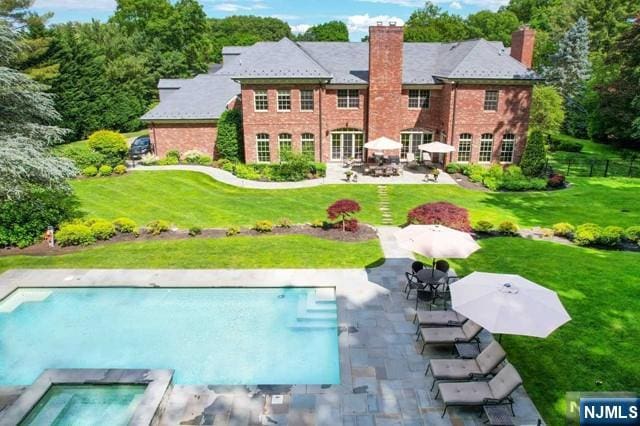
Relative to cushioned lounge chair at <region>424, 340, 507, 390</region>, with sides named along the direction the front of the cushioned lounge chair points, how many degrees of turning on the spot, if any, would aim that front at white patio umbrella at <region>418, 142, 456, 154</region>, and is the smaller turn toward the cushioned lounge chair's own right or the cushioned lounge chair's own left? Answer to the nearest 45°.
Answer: approximately 90° to the cushioned lounge chair's own right

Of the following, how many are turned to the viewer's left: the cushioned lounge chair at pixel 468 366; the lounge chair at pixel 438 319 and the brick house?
2

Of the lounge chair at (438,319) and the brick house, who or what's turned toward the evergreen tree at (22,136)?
the lounge chair

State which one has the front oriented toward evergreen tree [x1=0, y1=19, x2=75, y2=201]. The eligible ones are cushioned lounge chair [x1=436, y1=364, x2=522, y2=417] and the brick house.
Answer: the cushioned lounge chair

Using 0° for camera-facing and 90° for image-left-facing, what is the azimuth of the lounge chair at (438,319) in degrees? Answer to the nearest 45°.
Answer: approximately 90°

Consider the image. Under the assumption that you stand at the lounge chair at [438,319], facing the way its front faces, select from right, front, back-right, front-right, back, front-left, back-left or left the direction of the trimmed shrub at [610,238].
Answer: back-right

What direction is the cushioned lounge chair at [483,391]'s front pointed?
to the viewer's left

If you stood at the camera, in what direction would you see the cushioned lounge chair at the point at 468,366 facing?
facing to the left of the viewer

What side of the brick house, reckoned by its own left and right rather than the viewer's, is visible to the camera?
back

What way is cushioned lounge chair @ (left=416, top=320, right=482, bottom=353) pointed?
to the viewer's left

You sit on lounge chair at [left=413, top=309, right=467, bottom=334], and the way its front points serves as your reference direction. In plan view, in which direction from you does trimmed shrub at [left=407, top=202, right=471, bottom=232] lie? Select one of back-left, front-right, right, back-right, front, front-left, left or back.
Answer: right

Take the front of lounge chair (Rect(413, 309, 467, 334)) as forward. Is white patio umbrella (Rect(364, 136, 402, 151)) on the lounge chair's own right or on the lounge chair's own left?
on the lounge chair's own right
